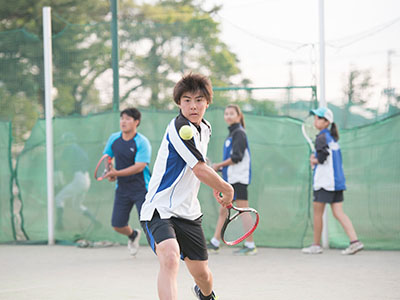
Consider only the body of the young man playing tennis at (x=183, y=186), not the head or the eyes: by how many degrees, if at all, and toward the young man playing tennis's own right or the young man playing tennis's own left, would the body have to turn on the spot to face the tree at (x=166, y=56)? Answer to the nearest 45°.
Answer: approximately 135° to the young man playing tennis's own left

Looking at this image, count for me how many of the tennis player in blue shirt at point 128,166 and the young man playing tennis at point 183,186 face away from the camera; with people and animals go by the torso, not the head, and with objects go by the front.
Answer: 0

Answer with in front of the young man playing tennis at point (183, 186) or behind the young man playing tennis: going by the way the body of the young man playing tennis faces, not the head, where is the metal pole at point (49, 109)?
behind

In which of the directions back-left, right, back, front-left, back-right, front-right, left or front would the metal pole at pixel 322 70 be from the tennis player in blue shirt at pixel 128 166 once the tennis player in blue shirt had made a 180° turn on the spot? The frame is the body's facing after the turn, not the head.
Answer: front-right

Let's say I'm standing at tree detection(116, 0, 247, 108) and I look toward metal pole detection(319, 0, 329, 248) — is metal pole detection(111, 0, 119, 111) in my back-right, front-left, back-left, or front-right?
front-right

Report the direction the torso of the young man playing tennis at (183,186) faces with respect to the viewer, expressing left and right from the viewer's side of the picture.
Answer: facing the viewer and to the right of the viewer

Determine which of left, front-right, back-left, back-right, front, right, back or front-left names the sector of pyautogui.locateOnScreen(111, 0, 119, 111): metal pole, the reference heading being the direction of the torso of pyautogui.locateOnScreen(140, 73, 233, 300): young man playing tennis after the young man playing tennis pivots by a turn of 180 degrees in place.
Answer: front-right

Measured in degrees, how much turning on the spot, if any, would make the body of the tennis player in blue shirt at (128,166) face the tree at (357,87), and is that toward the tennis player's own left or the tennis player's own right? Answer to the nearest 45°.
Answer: approximately 135° to the tennis player's own left

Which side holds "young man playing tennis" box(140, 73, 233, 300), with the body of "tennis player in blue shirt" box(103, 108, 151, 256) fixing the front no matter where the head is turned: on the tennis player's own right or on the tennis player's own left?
on the tennis player's own left

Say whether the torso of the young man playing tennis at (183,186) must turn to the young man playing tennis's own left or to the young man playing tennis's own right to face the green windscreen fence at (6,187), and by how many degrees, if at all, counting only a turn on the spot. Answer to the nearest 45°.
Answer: approximately 180°

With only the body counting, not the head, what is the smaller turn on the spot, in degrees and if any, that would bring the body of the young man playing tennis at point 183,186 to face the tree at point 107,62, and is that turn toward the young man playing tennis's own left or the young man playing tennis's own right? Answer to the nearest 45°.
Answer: approximately 135° to the young man playing tennis's own left
